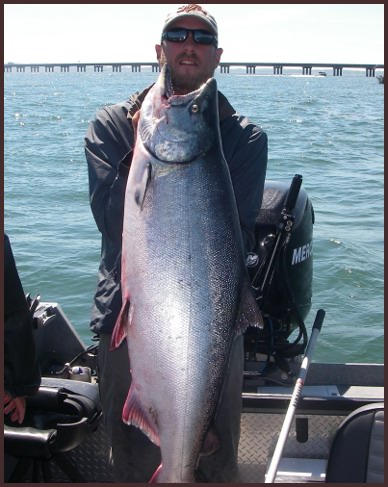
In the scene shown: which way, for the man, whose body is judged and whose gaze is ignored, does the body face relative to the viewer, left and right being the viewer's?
facing the viewer

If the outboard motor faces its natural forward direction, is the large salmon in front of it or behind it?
in front

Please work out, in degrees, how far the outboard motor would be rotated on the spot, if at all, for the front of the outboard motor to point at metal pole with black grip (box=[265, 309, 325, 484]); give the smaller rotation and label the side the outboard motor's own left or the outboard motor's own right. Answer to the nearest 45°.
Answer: approximately 45° to the outboard motor's own left
